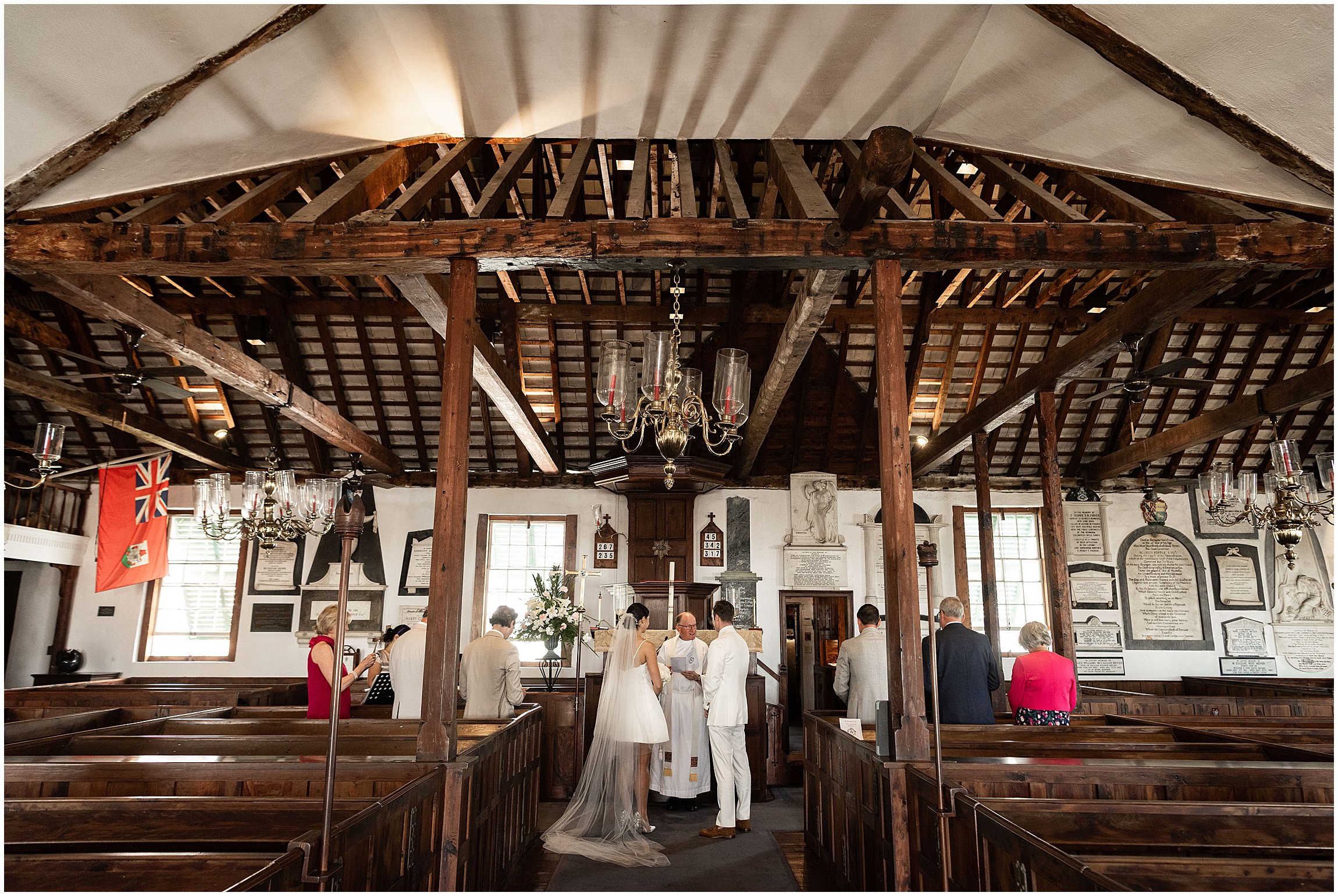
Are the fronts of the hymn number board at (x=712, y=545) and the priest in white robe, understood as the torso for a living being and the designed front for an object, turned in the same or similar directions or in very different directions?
same or similar directions

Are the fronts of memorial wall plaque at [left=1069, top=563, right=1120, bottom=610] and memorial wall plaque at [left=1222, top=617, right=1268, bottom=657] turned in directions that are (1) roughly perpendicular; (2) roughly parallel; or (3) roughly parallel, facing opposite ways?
roughly parallel

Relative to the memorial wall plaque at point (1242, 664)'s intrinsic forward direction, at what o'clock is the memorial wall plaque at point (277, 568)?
the memorial wall plaque at point (277, 568) is roughly at 2 o'clock from the memorial wall plaque at point (1242, 664).

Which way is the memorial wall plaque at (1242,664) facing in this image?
toward the camera

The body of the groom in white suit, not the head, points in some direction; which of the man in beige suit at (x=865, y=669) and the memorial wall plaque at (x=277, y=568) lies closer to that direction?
the memorial wall plaque

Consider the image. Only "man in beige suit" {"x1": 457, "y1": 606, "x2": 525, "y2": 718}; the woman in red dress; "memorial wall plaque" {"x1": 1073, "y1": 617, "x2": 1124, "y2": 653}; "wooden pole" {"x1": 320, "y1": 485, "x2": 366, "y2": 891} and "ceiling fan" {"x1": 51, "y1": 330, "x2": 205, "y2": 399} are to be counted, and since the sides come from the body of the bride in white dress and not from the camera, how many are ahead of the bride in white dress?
1

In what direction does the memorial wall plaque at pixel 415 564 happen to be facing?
toward the camera

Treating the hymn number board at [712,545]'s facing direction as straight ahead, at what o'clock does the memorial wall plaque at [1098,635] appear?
The memorial wall plaque is roughly at 9 o'clock from the hymn number board.

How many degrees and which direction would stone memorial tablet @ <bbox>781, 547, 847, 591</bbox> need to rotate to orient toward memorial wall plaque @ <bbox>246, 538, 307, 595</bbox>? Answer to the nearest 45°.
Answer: approximately 90° to its right

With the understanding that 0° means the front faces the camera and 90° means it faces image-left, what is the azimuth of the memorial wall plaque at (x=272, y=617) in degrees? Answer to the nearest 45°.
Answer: approximately 0°

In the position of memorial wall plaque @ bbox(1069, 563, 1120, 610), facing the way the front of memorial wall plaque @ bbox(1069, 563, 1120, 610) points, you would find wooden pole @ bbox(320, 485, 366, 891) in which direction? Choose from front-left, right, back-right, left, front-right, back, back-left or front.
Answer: front

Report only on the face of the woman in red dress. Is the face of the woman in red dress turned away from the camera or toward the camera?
away from the camera

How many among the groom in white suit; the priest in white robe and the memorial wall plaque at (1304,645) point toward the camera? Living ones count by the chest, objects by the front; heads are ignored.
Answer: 2

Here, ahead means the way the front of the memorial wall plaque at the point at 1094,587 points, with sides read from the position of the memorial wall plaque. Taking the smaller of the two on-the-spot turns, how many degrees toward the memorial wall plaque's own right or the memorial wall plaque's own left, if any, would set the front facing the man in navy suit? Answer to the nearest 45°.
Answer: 0° — it already faces them

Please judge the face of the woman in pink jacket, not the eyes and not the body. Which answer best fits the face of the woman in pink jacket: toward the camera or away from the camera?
away from the camera

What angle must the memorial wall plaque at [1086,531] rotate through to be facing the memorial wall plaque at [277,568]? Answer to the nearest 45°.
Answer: approximately 45° to its right

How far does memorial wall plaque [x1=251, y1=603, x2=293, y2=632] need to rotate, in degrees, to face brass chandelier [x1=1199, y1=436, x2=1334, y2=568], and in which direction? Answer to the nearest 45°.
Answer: approximately 45° to its left

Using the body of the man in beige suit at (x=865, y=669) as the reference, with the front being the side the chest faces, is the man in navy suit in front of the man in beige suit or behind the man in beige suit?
behind

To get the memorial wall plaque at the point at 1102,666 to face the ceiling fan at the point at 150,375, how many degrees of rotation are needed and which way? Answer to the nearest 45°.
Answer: approximately 45° to its right

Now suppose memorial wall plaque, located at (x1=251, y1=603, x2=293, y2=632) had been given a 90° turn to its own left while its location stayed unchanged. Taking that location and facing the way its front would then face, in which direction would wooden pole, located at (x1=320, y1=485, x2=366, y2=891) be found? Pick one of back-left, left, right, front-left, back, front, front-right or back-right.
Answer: right

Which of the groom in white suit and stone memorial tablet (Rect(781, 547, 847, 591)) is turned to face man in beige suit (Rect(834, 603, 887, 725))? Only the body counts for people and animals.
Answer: the stone memorial tablet

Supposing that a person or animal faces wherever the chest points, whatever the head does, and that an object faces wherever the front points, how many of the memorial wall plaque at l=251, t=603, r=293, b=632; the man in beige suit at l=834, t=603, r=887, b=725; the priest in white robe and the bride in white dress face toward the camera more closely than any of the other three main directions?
2
